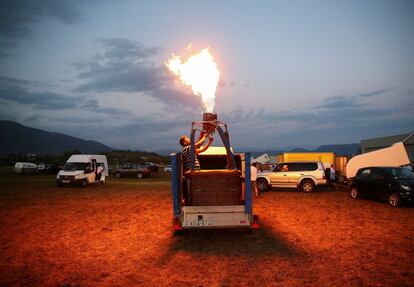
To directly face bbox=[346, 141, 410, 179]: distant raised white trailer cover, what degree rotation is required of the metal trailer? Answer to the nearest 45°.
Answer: approximately 45° to its right

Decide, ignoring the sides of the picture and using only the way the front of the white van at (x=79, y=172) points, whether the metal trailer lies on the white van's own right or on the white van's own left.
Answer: on the white van's own left

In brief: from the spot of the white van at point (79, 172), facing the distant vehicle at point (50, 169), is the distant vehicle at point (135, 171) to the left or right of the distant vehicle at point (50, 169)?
right

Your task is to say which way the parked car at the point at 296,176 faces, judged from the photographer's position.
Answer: facing to the left of the viewer

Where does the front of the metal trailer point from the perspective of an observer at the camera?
facing away from the viewer

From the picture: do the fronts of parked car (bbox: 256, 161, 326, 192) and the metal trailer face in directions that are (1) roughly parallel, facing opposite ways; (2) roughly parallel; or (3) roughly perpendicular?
roughly perpendicular

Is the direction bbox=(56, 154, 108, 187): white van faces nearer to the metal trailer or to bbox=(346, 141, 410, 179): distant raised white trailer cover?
the metal trailer

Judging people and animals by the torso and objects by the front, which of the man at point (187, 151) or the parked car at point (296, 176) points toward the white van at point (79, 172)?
the parked car

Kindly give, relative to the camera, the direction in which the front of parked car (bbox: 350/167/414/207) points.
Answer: facing the viewer and to the right of the viewer

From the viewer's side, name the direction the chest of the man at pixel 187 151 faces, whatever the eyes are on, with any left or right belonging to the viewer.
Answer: facing to the right of the viewer

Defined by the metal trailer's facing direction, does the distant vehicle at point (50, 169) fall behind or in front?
in front

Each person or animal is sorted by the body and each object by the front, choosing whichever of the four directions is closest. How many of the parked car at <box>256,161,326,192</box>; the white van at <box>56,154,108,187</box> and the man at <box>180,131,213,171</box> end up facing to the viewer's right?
1

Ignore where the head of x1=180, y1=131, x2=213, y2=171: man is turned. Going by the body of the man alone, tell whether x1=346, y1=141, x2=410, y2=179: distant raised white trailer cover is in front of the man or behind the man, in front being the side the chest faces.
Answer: in front
